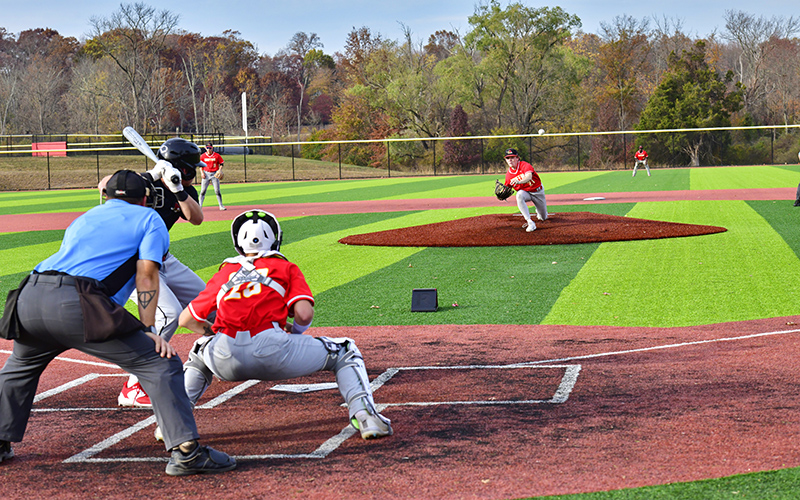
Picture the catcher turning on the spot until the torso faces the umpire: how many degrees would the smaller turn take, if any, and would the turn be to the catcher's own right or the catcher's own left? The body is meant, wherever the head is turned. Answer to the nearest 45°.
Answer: approximately 90° to the catcher's own left

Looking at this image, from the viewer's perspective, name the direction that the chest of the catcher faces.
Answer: away from the camera

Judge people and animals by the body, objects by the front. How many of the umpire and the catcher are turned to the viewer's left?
0

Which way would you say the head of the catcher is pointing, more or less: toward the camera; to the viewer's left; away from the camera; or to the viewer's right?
away from the camera

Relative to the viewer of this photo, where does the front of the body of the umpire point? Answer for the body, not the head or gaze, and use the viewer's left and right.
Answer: facing away from the viewer and to the right of the viewer
